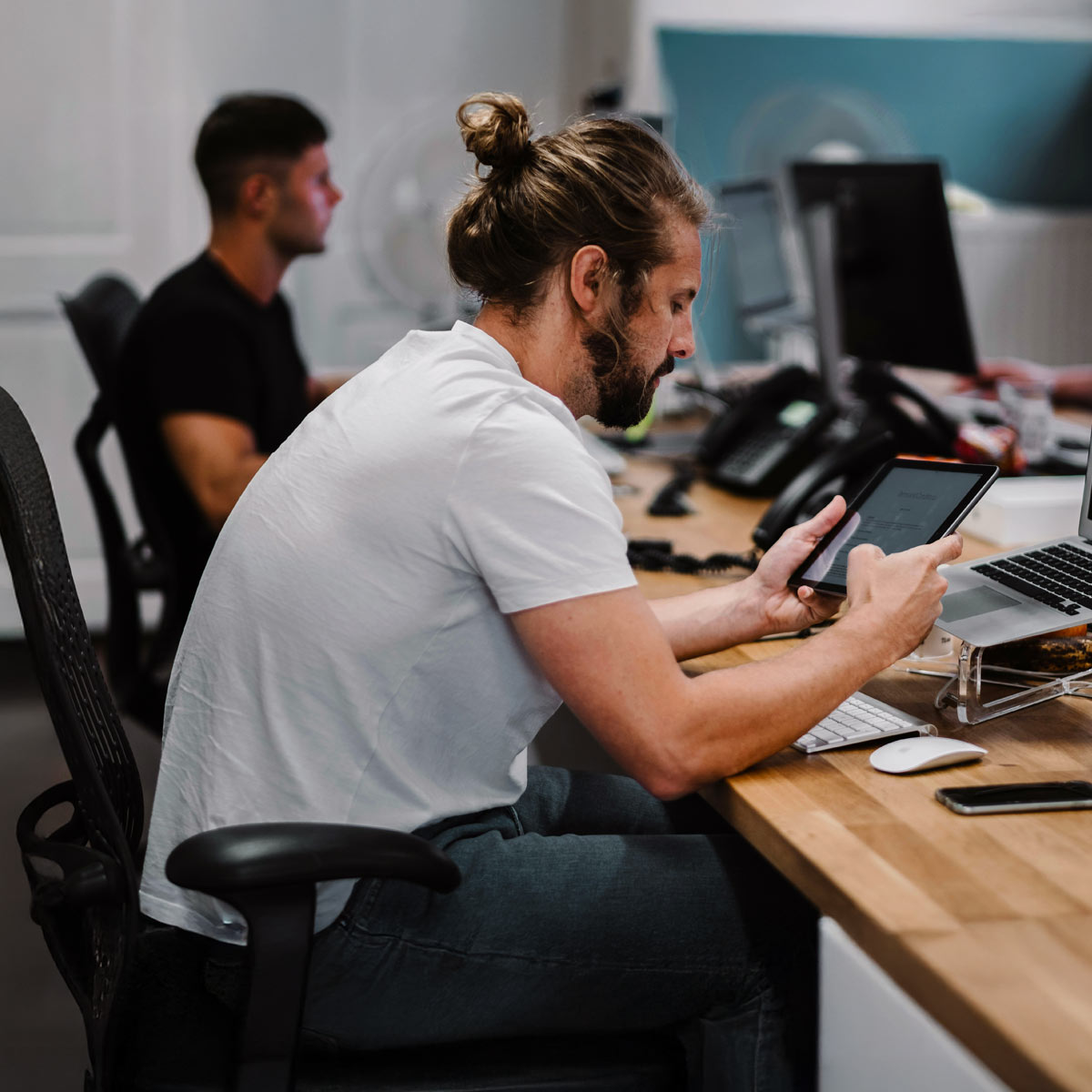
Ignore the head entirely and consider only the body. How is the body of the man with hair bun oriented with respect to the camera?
to the viewer's right

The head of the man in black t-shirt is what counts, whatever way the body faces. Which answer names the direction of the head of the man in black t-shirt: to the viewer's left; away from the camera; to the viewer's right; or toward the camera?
to the viewer's right

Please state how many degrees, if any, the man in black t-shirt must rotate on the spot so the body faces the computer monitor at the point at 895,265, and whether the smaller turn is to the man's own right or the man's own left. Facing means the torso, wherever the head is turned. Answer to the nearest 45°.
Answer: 0° — they already face it

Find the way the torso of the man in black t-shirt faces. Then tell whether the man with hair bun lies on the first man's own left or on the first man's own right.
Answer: on the first man's own right

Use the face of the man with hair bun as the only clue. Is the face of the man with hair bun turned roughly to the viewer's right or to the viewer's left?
to the viewer's right

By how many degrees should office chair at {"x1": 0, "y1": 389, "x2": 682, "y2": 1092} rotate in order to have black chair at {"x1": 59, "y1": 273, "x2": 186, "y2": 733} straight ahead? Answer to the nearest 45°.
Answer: approximately 90° to its left

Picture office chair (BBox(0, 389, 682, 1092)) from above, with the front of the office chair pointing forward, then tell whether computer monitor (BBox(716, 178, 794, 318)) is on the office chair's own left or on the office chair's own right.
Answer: on the office chair's own left

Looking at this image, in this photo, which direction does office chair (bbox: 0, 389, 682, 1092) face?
to the viewer's right

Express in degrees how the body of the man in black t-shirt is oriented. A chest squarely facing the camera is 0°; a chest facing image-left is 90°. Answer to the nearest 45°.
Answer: approximately 270°
